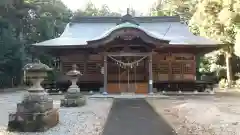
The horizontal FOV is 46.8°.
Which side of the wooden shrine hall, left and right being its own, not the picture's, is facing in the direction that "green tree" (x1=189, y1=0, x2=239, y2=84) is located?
left

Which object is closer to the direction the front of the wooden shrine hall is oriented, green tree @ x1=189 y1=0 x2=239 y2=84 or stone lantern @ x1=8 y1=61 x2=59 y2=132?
the stone lantern

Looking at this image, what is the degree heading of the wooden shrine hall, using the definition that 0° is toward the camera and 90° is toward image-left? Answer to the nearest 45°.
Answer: approximately 0°

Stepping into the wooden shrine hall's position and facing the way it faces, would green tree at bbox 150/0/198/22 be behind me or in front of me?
behind

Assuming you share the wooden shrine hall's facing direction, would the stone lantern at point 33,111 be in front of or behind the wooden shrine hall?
in front
